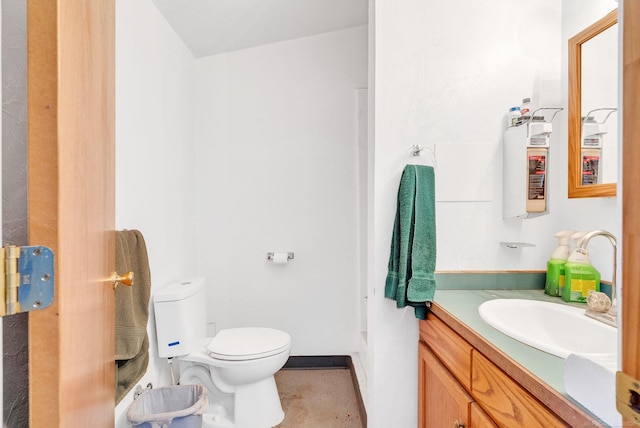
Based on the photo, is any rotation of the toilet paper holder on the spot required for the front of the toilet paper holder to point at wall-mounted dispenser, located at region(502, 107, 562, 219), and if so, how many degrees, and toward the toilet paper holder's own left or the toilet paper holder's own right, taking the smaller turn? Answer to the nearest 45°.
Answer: approximately 45° to the toilet paper holder's own left

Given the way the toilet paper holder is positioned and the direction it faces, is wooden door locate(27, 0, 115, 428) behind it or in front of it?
in front

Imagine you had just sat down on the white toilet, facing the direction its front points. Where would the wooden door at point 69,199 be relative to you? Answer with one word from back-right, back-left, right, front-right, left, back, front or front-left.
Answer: right

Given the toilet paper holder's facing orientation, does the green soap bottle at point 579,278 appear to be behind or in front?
in front

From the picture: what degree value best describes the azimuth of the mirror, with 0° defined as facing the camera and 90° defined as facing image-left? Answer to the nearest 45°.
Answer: approximately 45°

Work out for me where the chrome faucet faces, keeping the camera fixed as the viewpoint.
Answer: facing the viewer and to the left of the viewer

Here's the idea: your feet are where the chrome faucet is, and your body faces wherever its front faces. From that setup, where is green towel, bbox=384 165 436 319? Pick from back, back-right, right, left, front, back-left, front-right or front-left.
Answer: front-right

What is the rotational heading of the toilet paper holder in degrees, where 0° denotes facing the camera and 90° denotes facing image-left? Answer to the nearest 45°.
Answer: approximately 0°

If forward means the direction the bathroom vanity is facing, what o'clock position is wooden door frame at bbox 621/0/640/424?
The wooden door frame is roughly at 10 o'clock from the bathroom vanity.
